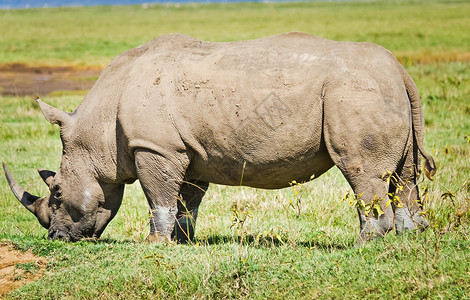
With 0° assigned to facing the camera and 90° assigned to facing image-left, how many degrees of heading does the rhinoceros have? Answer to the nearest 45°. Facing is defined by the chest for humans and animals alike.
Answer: approximately 90°
